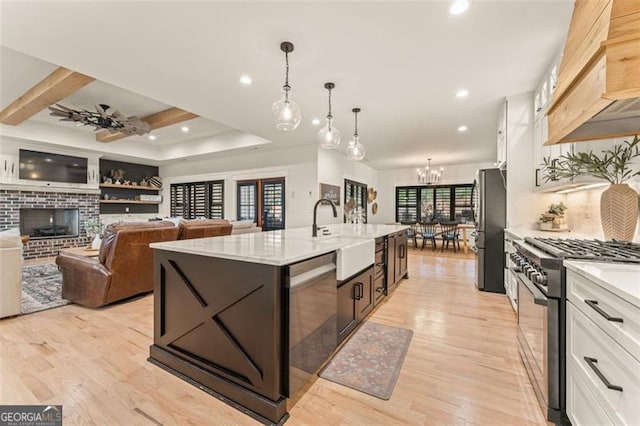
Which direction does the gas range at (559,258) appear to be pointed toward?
to the viewer's left

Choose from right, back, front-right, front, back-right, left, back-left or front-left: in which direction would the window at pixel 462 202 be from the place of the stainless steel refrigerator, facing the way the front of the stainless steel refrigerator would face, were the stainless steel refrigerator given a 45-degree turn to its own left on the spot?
back-right

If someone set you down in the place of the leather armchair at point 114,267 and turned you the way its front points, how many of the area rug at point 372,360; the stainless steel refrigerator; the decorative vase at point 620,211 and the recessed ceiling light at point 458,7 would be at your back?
4

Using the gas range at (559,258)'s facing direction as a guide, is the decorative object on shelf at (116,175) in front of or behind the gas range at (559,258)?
in front

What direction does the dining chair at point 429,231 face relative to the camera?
away from the camera

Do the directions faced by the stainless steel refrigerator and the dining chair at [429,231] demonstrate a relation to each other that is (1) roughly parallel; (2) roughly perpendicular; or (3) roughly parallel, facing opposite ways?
roughly perpendicular

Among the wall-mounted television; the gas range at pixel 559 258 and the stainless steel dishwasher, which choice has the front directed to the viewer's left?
the gas range

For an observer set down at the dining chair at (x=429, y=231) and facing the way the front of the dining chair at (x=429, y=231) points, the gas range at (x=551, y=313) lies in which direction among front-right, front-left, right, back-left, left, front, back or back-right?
back

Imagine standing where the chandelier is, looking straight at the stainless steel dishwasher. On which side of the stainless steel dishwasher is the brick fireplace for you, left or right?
right

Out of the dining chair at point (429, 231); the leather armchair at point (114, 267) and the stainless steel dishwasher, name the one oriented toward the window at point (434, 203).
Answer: the dining chair

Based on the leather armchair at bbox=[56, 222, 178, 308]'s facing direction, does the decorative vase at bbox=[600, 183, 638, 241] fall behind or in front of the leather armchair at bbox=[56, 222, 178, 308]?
behind

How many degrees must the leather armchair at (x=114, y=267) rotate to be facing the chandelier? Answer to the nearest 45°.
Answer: approximately 135° to its right

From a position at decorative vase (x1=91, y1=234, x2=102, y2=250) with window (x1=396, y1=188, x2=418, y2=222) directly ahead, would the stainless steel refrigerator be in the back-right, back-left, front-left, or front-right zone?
front-right

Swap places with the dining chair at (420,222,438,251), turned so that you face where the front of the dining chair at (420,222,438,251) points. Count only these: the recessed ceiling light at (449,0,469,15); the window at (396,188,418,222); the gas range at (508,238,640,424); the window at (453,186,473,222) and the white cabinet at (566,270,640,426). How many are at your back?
3

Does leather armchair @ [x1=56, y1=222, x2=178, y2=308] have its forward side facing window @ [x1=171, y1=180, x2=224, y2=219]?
no

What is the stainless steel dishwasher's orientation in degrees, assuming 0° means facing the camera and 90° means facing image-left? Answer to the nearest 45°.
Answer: approximately 315°

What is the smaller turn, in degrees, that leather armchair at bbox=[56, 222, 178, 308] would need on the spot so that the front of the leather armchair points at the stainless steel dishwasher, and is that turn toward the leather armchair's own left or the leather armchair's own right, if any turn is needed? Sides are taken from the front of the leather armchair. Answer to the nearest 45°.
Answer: approximately 135° to the leather armchair's own left

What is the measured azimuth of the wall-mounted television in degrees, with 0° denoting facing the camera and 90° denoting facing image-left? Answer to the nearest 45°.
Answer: approximately 315°

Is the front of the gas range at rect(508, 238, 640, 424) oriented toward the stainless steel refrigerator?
no

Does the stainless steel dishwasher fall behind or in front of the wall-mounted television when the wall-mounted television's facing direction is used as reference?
in front
